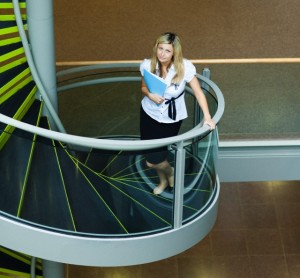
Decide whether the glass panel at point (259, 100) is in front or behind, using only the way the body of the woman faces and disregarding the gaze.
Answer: behind

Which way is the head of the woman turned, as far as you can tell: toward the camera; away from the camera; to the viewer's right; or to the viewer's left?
toward the camera

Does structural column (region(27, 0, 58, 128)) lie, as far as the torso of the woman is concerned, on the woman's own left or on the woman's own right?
on the woman's own right

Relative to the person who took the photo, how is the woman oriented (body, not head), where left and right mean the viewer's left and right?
facing the viewer and to the left of the viewer
